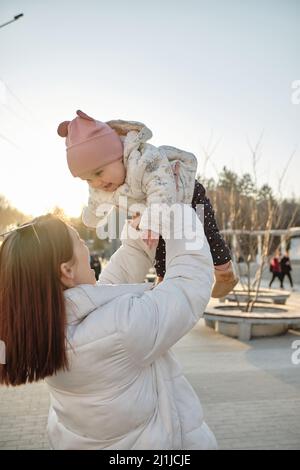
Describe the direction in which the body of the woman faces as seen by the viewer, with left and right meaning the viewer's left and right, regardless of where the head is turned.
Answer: facing away from the viewer and to the right of the viewer

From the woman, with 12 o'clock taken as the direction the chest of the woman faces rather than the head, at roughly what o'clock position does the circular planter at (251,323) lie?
The circular planter is roughly at 11 o'clock from the woman.
